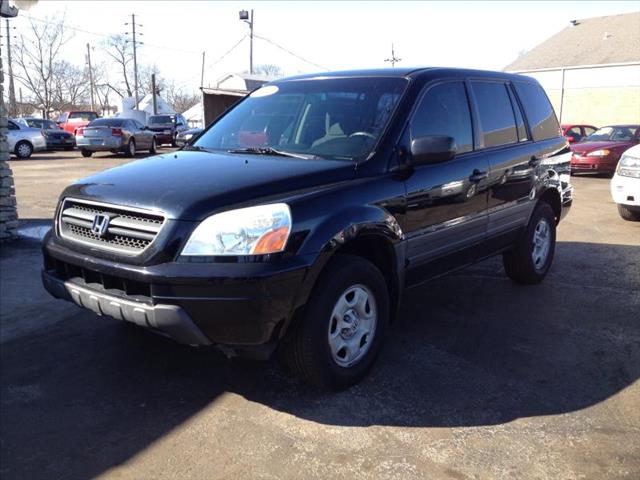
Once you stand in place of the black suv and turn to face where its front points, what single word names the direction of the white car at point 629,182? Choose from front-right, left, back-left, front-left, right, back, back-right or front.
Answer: back

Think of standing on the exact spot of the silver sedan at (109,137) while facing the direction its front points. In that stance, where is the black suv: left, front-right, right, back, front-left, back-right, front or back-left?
back-right

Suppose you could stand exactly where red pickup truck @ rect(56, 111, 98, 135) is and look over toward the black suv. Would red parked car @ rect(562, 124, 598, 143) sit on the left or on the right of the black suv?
left

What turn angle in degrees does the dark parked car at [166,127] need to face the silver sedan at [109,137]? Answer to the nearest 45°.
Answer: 0° — it already faces it

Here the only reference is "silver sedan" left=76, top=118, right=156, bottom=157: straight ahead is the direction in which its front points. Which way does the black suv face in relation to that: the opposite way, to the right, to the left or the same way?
the opposite way

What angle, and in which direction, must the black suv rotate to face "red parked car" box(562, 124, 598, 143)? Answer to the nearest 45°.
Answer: approximately 180°
